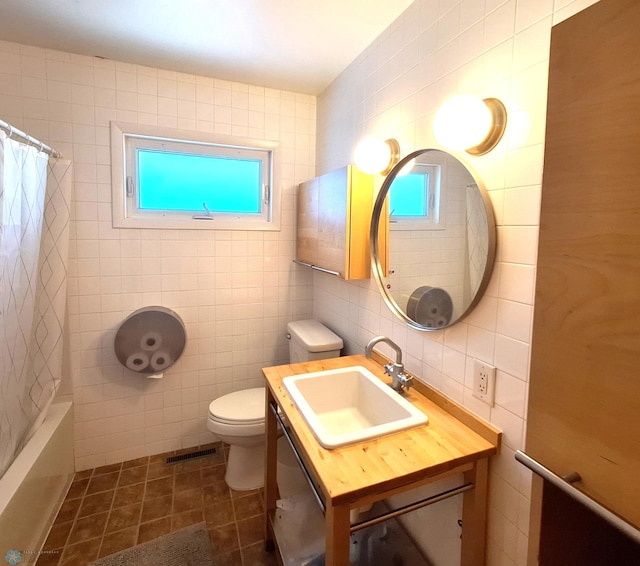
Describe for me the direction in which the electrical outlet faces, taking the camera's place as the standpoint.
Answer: facing the viewer and to the left of the viewer

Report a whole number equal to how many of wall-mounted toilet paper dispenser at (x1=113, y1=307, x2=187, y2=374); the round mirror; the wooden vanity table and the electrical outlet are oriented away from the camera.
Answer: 0

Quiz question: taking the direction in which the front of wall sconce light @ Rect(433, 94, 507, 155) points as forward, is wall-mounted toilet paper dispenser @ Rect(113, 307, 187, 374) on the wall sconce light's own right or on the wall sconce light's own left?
on the wall sconce light's own right

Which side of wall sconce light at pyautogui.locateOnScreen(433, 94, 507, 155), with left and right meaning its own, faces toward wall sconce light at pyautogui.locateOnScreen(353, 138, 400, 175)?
right

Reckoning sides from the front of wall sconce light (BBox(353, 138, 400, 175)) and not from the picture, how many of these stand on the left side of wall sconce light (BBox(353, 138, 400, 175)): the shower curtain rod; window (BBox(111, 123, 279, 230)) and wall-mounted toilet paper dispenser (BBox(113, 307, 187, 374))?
0

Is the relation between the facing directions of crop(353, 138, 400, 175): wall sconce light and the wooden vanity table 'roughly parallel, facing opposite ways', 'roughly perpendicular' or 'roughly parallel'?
roughly parallel

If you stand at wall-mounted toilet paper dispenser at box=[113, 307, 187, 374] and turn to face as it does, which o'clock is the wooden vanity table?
The wooden vanity table is roughly at 11 o'clock from the wall-mounted toilet paper dispenser.

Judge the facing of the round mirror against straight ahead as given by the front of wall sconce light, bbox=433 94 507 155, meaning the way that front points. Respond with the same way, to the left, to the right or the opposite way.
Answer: the same way

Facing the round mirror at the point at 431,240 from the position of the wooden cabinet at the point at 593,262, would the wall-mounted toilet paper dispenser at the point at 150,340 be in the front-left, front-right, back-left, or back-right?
front-left

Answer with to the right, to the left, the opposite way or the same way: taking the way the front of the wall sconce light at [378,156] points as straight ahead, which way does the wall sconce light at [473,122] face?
the same way

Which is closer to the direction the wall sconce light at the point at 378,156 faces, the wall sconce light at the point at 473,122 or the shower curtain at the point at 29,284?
the shower curtain

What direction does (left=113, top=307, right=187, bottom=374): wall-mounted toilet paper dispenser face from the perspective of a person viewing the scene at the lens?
facing the viewer

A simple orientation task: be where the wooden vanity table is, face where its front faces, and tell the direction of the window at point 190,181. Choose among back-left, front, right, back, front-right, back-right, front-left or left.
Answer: right

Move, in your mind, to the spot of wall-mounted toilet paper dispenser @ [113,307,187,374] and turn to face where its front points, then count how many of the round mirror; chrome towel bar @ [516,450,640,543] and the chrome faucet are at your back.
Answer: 0
